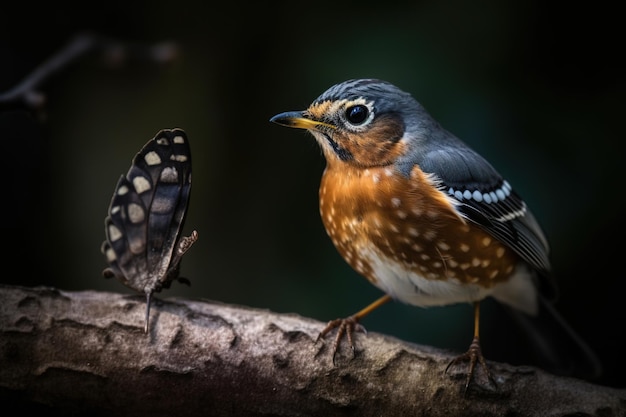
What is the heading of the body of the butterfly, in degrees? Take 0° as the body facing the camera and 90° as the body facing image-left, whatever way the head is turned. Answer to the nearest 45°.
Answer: approximately 270°

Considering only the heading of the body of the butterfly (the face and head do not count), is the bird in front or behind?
in front
